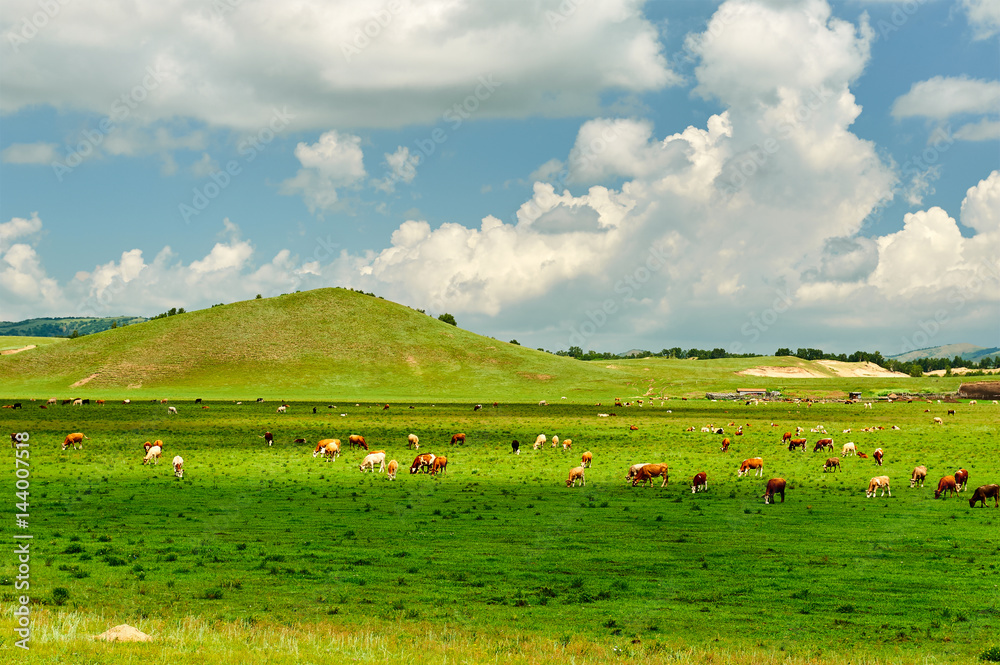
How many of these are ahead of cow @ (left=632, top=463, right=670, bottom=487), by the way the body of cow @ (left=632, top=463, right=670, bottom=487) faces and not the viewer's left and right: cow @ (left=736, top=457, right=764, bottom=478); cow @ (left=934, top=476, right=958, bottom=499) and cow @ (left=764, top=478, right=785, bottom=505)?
0

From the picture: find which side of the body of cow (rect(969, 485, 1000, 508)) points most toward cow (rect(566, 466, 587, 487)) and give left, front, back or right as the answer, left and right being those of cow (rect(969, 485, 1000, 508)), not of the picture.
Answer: front

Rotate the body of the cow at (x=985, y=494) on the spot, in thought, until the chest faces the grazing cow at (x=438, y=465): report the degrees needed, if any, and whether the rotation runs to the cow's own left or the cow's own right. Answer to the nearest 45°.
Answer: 0° — it already faces it

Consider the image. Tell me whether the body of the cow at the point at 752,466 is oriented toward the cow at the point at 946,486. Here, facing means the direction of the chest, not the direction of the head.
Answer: no

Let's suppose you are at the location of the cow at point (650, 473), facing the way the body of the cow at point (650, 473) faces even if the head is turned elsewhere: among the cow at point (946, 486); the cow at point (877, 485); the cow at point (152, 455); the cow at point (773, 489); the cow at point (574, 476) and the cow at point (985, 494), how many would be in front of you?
2

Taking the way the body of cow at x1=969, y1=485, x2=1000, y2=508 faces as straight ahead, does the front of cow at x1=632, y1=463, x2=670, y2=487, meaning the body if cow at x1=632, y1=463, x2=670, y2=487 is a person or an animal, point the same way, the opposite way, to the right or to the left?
the same way

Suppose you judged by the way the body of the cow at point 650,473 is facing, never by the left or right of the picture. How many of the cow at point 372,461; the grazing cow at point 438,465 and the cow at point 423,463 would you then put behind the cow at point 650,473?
0

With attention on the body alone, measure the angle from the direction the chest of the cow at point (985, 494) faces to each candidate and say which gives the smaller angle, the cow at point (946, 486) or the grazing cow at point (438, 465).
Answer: the grazing cow

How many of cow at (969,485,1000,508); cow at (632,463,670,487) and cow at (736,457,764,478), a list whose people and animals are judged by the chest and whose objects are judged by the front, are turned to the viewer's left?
3

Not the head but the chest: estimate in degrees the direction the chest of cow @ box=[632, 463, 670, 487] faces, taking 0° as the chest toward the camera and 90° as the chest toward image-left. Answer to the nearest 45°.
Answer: approximately 90°

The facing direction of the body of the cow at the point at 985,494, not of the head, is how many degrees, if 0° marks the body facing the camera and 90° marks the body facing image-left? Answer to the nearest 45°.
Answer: approximately 90°

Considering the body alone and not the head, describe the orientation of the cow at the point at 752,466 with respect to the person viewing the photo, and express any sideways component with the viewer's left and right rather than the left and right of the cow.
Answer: facing to the left of the viewer

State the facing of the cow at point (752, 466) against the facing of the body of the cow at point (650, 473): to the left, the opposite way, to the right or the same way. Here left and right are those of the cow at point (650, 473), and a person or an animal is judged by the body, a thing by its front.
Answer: the same way
